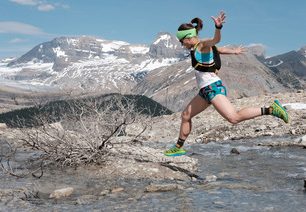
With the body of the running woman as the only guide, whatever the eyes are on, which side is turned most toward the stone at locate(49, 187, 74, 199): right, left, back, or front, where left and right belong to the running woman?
front

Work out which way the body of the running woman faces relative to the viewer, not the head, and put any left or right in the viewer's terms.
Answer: facing to the left of the viewer

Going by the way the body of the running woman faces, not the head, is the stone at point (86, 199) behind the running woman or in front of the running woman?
in front

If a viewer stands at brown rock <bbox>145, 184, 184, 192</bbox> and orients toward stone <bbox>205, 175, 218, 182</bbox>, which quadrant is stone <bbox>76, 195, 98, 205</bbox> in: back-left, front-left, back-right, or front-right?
back-left

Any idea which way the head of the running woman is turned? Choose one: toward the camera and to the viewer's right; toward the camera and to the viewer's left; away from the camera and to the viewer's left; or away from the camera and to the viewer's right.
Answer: toward the camera and to the viewer's left
